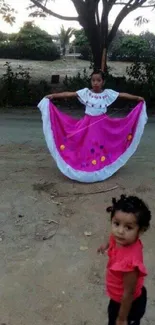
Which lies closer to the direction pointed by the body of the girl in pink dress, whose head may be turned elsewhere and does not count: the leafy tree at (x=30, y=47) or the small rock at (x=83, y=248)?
the small rock

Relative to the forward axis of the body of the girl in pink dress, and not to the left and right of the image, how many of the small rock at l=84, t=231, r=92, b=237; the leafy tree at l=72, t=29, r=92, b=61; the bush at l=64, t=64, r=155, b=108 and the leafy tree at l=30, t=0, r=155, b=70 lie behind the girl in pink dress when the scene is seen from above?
3

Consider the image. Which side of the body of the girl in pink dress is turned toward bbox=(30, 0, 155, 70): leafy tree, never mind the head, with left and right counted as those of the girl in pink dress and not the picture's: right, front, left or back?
back

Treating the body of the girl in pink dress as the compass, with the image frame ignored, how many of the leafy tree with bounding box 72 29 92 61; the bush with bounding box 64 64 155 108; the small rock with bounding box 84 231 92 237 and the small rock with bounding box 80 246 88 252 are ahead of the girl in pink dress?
2

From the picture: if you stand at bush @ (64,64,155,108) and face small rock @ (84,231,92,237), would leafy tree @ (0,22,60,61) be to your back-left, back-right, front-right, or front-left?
back-right

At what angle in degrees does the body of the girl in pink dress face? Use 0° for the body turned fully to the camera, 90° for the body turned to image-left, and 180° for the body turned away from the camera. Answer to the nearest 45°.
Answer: approximately 0°

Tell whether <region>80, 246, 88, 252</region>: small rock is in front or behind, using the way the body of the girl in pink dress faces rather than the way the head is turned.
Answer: in front

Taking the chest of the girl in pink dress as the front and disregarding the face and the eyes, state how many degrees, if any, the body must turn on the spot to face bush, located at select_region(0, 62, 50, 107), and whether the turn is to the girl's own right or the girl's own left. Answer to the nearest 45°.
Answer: approximately 180°

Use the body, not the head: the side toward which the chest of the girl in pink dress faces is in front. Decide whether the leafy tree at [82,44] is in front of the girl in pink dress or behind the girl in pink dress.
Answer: behind

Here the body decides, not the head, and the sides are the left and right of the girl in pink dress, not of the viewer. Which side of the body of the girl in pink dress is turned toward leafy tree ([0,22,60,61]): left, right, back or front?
back

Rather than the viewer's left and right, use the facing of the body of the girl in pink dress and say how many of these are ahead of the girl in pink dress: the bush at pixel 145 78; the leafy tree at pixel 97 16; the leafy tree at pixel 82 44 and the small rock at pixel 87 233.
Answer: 1

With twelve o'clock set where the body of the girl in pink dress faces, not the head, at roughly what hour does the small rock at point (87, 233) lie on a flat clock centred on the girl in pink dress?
The small rock is roughly at 12 o'clock from the girl in pink dress.

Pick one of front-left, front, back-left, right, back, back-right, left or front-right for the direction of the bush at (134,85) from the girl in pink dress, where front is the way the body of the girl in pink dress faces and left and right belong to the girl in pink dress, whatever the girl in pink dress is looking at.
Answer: back

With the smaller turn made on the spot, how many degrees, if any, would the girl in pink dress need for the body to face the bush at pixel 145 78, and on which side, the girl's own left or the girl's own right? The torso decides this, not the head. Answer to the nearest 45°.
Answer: approximately 180°
